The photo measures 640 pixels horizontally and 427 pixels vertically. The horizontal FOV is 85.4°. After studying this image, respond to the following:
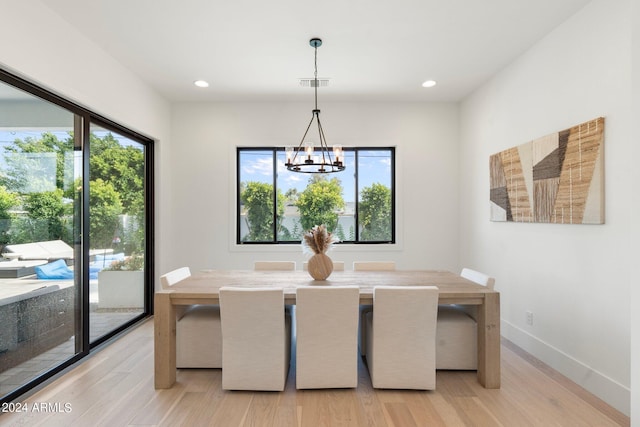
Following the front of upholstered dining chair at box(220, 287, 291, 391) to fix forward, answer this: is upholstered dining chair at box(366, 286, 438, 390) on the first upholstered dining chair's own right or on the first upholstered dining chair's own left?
on the first upholstered dining chair's own right

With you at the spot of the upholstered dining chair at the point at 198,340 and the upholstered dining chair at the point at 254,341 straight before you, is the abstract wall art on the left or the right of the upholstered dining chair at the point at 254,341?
left

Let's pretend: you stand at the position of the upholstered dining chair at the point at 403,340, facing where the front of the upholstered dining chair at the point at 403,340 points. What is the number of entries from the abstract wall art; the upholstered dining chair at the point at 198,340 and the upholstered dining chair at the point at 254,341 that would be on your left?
2

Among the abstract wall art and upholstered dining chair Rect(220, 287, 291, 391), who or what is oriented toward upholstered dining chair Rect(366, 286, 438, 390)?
the abstract wall art

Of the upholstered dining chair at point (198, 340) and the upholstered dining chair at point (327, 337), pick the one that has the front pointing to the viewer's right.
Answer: the upholstered dining chair at point (198, 340)

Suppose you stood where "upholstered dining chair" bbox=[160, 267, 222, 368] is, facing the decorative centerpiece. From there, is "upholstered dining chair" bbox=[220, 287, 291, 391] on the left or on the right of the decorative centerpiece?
right

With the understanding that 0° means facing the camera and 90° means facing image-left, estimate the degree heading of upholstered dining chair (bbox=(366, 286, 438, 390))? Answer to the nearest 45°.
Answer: approximately 180°

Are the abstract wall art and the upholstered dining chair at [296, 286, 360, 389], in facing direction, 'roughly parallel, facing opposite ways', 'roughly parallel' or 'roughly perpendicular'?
roughly perpendicular

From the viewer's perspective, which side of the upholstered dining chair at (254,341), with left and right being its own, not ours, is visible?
back

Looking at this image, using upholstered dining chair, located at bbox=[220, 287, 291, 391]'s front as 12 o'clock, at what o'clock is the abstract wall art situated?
The abstract wall art is roughly at 3 o'clock from the upholstered dining chair.

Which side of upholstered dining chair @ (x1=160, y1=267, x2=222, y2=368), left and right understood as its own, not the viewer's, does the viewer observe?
right

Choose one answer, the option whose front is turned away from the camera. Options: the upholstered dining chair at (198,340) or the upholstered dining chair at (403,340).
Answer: the upholstered dining chair at (403,340)

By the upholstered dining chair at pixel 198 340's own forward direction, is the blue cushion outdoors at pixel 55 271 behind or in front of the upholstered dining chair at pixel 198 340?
behind

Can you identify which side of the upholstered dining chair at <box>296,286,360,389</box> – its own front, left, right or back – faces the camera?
back
